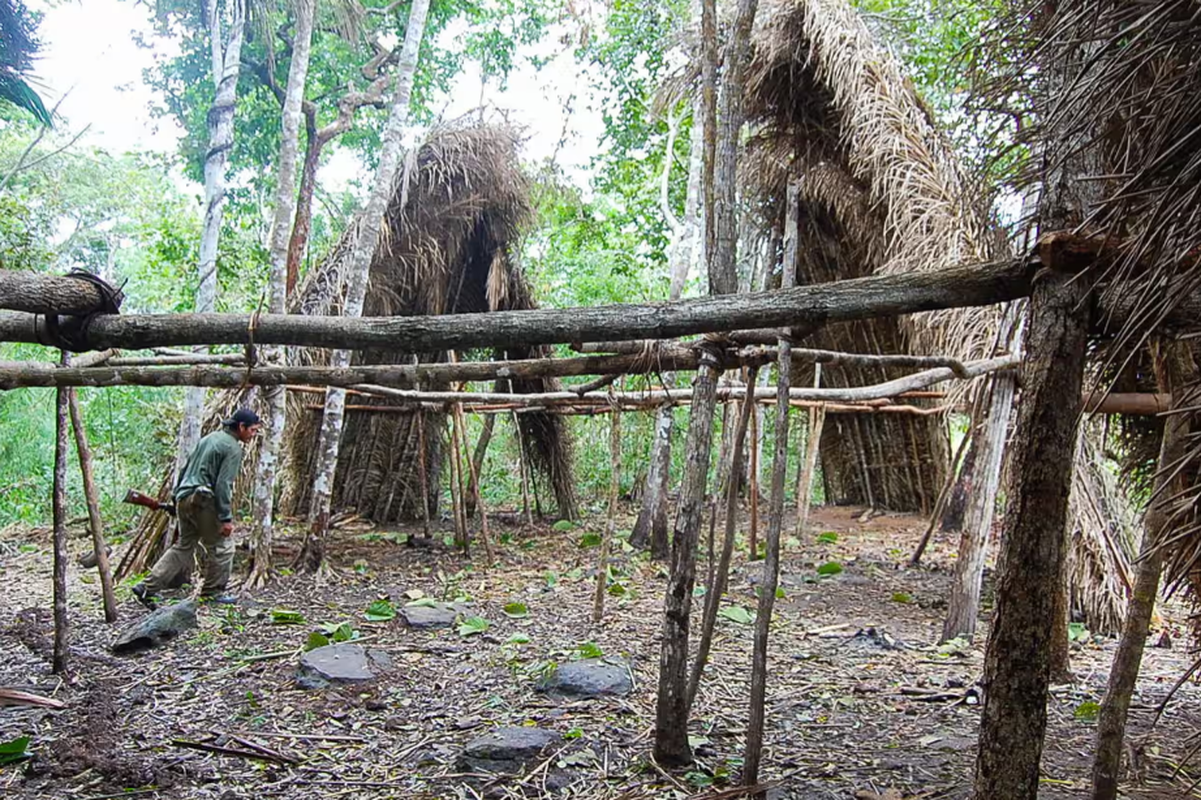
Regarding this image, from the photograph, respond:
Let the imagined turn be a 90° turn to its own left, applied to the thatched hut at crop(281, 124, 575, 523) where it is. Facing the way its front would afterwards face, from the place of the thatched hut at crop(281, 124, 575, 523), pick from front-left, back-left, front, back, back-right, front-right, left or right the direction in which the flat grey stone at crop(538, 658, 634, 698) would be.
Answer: back-right

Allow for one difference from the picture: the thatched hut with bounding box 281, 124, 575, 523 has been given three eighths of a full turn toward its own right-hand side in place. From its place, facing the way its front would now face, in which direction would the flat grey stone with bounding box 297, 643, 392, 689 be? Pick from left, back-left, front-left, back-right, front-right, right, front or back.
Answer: left

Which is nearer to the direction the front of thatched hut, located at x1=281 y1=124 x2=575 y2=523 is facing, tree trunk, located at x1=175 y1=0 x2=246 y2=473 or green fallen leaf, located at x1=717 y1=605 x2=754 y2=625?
the green fallen leaf

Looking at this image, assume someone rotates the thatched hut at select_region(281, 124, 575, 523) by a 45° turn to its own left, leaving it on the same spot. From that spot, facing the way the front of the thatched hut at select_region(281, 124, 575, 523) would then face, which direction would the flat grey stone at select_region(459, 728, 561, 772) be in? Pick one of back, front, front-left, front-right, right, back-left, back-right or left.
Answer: right

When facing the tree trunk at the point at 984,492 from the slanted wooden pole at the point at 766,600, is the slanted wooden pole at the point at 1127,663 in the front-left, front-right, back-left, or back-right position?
front-right

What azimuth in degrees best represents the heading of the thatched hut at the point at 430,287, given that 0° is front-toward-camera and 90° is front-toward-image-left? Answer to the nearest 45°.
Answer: approximately 315°

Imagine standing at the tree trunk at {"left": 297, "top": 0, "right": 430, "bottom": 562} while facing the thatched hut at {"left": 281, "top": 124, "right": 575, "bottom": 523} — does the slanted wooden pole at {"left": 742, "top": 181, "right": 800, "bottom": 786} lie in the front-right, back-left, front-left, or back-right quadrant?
back-right

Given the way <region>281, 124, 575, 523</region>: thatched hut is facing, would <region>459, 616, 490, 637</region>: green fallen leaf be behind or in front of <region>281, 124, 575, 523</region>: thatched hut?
in front

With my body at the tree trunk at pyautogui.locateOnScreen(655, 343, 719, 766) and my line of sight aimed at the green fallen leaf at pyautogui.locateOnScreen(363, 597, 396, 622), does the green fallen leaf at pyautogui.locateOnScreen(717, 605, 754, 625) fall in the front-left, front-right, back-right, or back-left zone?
front-right

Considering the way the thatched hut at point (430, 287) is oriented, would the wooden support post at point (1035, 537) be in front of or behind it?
in front

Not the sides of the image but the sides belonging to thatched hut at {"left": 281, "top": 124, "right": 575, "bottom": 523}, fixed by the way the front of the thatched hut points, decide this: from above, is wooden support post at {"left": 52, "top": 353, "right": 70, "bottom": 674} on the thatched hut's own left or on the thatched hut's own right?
on the thatched hut's own right

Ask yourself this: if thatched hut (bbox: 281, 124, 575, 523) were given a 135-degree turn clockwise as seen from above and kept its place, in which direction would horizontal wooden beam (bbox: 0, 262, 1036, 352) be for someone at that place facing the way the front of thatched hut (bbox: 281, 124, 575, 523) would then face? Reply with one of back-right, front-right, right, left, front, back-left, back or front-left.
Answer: left

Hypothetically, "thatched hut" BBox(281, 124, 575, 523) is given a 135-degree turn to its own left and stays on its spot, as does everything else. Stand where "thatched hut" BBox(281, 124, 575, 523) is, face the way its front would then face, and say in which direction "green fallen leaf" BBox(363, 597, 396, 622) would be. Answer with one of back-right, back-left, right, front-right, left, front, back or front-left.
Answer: back

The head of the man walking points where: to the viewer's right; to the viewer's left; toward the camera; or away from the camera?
to the viewer's right
